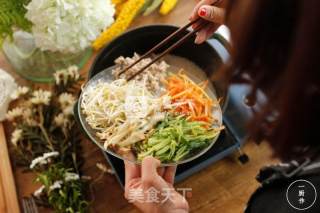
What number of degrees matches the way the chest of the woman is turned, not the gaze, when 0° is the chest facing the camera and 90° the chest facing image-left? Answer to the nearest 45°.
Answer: approximately 90°

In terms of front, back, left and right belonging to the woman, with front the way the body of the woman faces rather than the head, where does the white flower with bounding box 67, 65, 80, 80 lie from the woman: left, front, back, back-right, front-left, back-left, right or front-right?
front-right

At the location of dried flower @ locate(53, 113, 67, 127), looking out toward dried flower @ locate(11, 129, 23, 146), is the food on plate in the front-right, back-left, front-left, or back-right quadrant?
back-left

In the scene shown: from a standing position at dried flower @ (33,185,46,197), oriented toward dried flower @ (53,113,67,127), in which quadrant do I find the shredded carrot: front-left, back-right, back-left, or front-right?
front-right

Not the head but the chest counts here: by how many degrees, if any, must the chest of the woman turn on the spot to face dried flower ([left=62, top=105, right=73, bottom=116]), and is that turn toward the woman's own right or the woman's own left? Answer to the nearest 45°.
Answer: approximately 45° to the woman's own right

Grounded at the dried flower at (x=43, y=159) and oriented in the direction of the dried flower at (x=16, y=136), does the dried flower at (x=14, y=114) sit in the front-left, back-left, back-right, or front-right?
front-right

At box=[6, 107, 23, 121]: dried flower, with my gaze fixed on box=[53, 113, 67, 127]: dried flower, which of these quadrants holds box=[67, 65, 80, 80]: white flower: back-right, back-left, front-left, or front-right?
front-left

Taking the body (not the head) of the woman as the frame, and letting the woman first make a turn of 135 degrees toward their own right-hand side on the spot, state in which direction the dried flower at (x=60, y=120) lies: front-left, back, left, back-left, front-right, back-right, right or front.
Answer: left

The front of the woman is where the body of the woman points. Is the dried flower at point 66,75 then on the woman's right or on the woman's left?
on the woman's right
